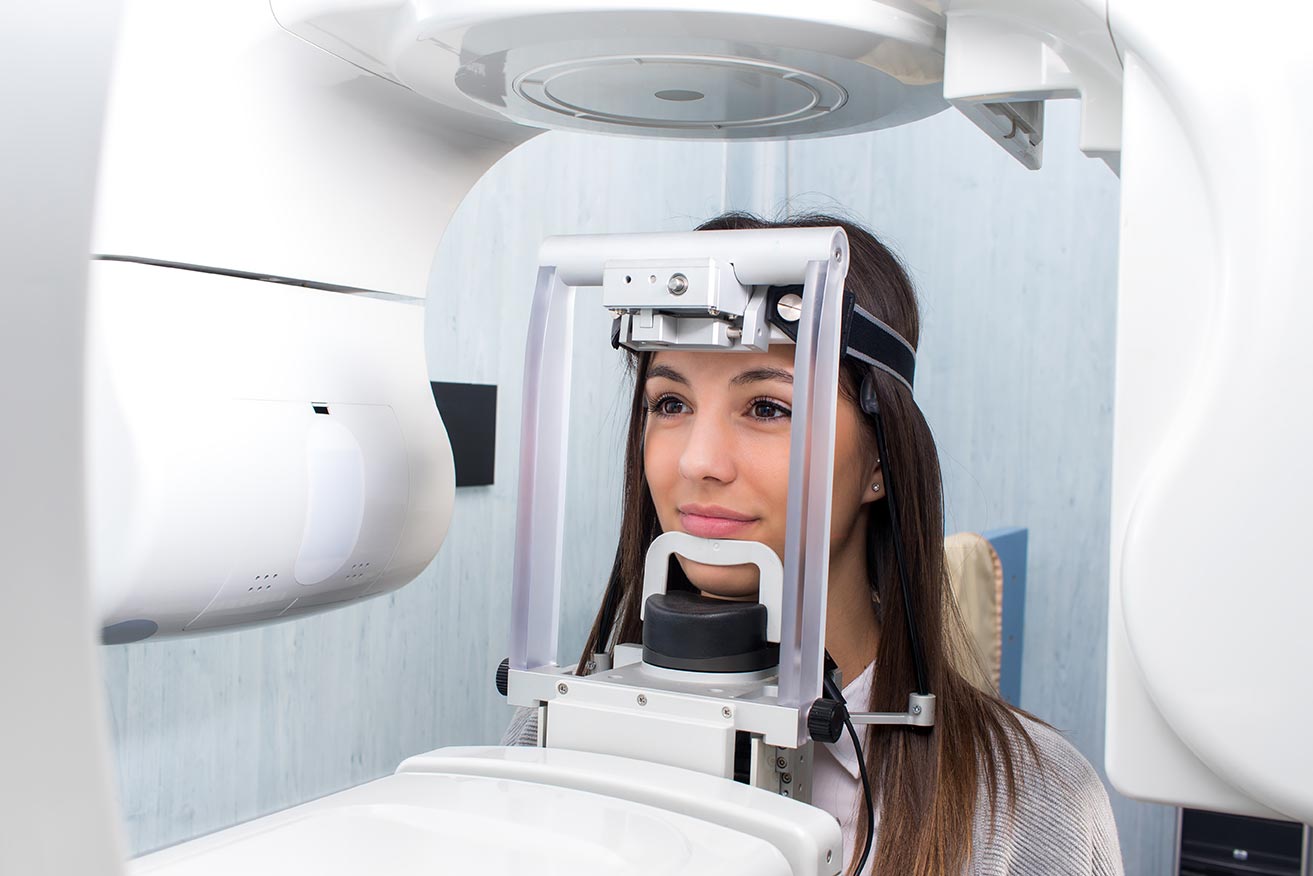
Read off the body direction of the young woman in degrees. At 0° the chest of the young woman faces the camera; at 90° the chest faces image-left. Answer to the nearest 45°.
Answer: approximately 45°

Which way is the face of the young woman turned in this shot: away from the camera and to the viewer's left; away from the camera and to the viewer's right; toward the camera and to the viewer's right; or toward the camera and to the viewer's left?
toward the camera and to the viewer's left
